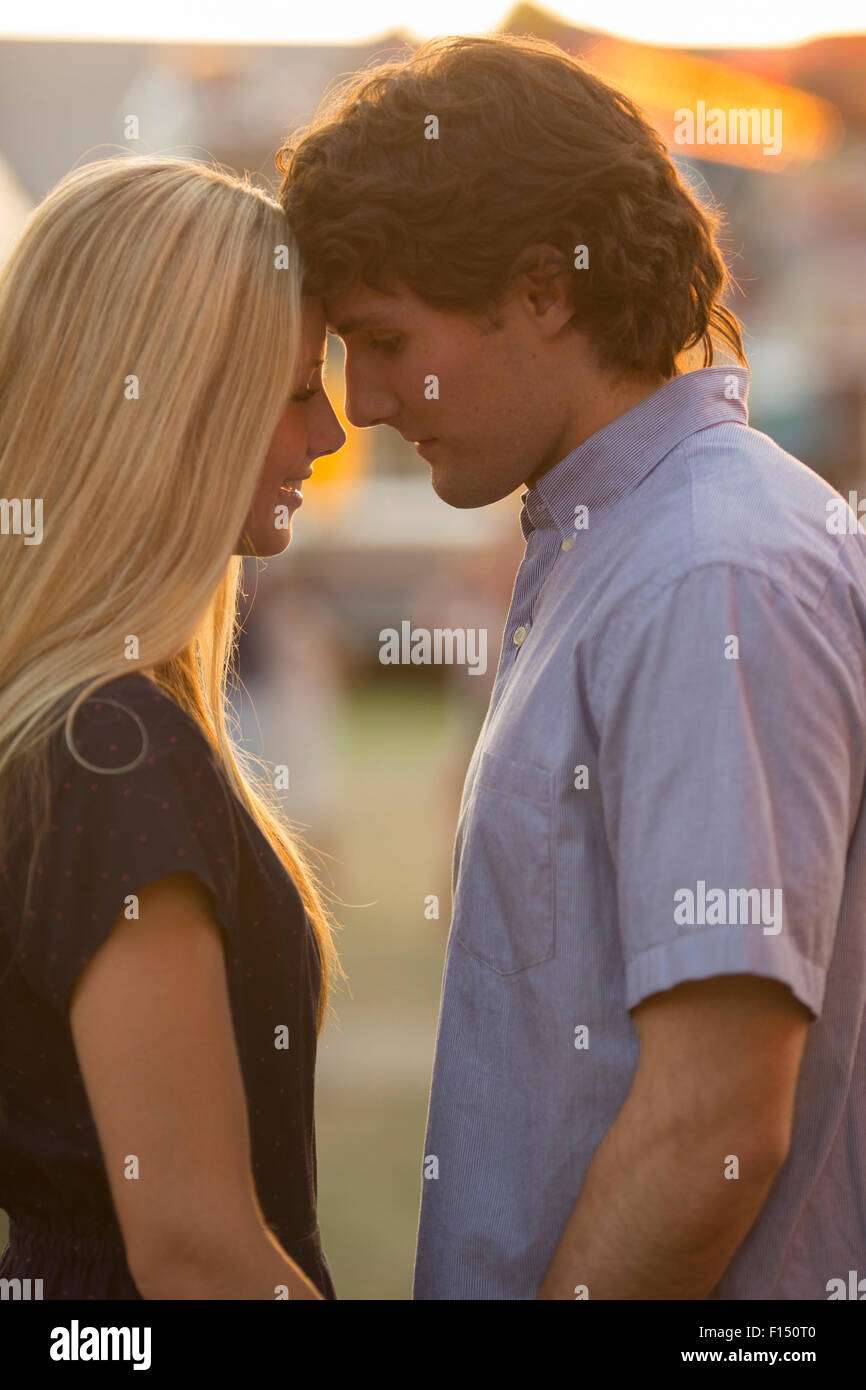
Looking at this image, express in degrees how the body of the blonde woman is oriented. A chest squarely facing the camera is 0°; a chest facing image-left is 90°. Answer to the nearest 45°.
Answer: approximately 270°

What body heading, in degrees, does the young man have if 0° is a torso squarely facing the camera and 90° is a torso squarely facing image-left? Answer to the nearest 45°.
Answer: approximately 90°

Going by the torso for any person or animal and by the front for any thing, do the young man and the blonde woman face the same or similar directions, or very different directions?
very different directions

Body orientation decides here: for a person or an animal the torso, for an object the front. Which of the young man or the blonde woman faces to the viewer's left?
the young man

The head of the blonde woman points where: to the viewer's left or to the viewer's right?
to the viewer's right

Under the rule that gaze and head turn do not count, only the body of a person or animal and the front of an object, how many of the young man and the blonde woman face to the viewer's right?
1
